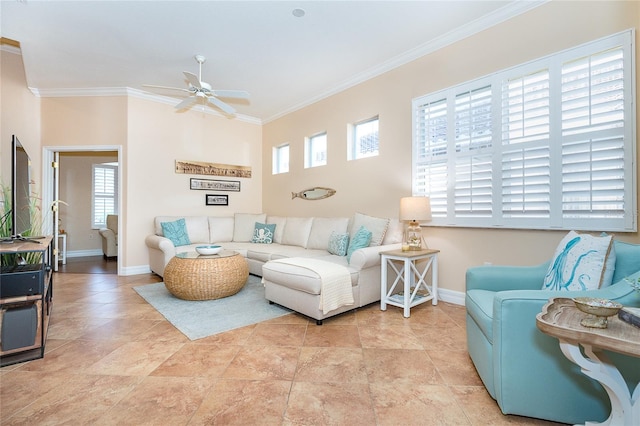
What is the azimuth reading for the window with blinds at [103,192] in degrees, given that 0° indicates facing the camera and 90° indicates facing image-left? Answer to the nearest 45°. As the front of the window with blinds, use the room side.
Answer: approximately 0°

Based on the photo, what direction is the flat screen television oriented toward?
to the viewer's right

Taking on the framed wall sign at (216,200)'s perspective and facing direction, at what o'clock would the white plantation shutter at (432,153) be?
The white plantation shutter is roughly at 11 o'clock from the framed wall sign.

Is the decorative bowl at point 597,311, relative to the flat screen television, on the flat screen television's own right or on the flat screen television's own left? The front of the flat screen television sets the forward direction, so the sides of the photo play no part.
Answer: on the flat screen television's own right

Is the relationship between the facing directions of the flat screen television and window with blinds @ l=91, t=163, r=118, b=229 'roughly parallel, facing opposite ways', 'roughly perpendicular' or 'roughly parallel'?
roughly perpendicular

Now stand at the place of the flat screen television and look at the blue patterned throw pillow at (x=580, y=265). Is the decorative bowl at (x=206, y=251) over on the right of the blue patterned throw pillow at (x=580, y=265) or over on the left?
left

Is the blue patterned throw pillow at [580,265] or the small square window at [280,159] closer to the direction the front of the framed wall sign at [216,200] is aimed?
the blue patterned throw pillow

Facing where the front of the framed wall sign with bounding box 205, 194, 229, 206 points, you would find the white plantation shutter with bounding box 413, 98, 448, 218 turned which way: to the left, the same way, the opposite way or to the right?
to the right

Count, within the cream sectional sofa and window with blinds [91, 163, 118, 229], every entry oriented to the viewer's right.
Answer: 0
